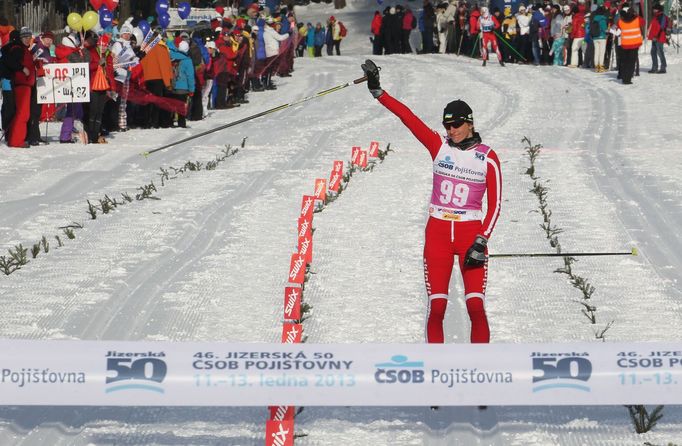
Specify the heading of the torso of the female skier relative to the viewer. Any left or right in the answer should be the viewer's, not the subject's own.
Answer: facing the viewer

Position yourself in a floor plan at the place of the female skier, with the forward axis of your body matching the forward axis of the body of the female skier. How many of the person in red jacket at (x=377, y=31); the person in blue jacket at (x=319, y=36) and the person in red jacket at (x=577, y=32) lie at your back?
3

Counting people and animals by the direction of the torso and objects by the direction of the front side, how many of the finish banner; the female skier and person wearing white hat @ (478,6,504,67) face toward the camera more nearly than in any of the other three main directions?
3

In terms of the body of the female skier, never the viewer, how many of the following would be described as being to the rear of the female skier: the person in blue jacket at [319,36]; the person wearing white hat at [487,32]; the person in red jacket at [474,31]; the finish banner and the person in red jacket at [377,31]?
4

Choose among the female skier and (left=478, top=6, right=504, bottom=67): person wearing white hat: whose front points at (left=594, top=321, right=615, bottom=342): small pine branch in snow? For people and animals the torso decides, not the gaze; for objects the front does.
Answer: the person wearing white hat

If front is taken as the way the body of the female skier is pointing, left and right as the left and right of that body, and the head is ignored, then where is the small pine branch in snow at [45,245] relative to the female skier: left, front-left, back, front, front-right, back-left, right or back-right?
back-right

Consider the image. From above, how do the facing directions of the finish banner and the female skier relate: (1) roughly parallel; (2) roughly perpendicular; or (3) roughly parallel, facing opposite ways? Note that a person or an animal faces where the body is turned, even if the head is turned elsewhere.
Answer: roughly parallel

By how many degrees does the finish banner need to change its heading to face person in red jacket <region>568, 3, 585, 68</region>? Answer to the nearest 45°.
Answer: approximately 180°

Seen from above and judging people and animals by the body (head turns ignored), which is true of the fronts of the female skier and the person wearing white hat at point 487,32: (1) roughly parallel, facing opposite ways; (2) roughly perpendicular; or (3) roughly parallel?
roughly parallel

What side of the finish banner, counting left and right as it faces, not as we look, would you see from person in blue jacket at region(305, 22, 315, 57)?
back

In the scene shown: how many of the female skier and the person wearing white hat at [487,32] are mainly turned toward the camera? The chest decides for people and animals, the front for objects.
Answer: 2

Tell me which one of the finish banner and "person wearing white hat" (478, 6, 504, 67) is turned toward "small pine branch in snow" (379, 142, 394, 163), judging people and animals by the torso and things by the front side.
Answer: the person wearing white hat

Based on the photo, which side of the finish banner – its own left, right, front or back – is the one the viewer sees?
front

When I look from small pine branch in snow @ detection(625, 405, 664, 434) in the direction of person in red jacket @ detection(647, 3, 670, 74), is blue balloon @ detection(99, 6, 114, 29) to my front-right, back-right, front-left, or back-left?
front-left

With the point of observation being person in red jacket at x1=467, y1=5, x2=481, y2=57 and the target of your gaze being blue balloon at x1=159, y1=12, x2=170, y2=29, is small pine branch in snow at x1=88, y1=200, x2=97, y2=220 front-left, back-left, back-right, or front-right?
front-left

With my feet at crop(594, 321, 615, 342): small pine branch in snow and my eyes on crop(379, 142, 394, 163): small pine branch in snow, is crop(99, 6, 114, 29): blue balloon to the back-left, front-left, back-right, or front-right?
front-left

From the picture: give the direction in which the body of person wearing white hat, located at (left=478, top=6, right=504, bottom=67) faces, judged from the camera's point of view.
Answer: toward the camera

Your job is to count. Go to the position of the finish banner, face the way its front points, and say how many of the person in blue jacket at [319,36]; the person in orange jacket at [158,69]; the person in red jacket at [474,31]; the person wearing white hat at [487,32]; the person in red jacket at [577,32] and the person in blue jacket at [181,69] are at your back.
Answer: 6
